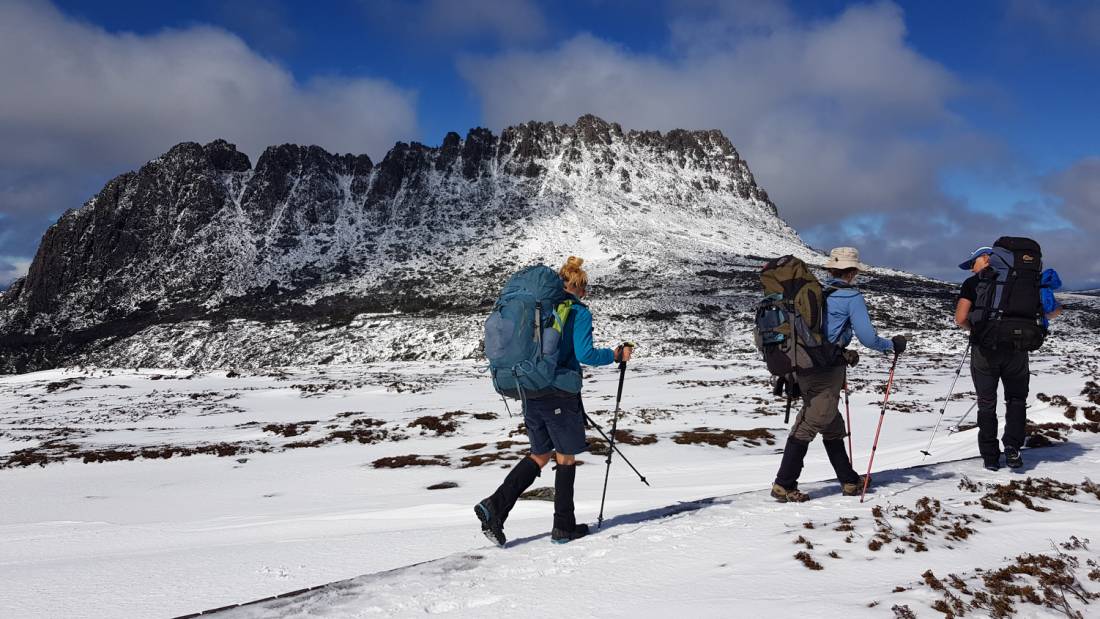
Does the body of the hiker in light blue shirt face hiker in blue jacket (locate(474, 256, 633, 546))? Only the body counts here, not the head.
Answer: no

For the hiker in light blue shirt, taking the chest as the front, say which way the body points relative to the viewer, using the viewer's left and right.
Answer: facing to the right of the viewer
